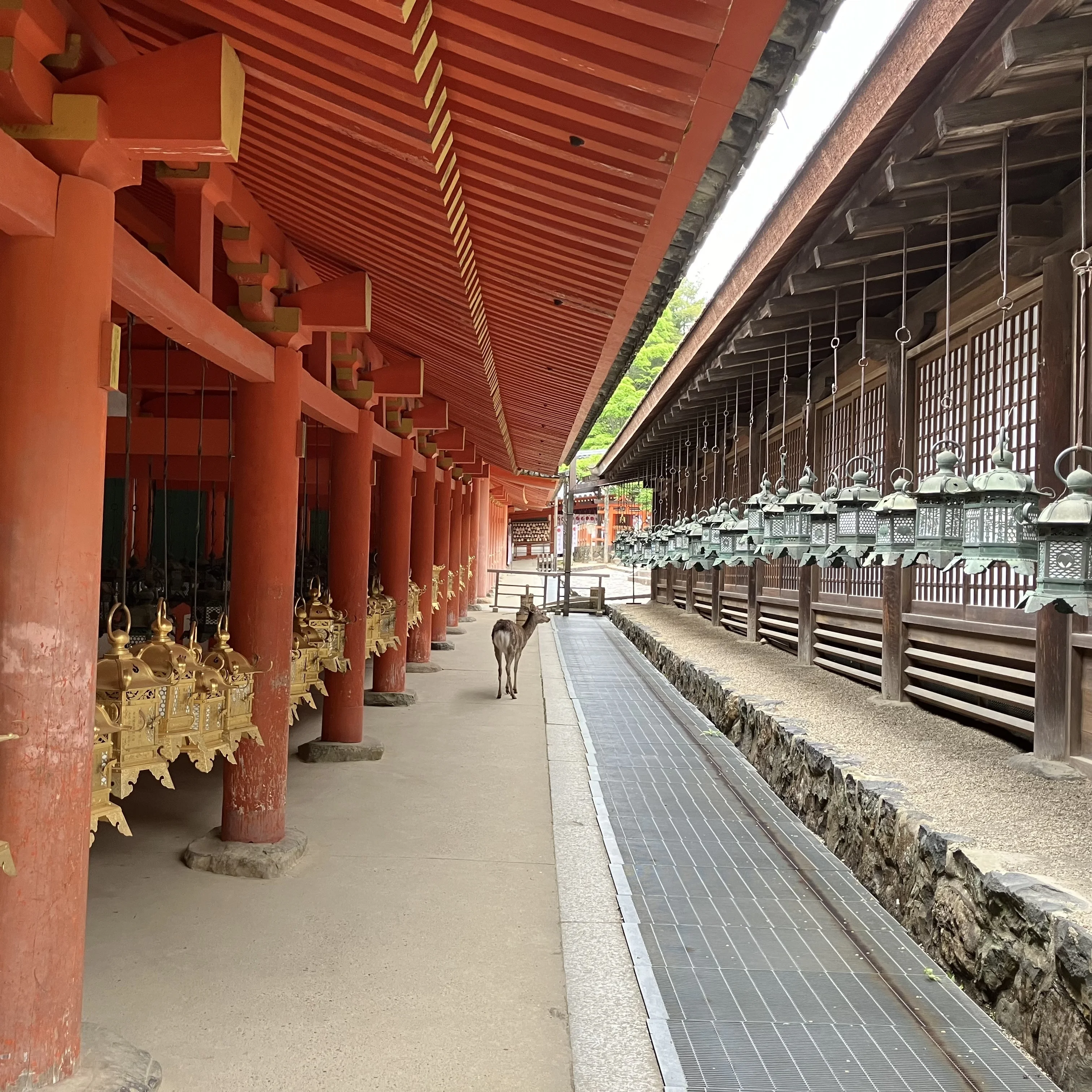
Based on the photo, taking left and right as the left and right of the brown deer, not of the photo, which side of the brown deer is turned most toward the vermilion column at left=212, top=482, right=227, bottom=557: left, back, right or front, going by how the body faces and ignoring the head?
left

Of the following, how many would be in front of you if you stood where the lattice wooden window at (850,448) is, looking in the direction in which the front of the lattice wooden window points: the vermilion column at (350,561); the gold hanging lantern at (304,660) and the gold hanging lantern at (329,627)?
3

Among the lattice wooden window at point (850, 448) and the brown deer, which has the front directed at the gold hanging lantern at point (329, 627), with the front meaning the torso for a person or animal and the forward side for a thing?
the lattice wooden window

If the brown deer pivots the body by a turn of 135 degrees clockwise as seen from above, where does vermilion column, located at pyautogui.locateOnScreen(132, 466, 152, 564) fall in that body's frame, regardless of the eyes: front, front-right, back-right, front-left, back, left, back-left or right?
right

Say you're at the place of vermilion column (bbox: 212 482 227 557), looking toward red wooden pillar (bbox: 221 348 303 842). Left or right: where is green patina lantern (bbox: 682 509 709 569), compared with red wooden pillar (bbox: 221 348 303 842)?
left

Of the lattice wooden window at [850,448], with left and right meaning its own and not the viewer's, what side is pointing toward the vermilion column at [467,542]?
right

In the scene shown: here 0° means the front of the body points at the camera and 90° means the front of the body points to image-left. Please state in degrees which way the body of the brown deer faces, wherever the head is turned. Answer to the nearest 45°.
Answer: approximately 225°

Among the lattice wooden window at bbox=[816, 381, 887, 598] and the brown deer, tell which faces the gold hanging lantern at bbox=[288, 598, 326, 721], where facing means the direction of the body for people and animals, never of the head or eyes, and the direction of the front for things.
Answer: the lattice wooden window

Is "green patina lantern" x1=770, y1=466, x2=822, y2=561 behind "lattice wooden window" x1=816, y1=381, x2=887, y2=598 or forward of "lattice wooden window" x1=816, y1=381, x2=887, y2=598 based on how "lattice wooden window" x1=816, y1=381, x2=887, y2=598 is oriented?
forward

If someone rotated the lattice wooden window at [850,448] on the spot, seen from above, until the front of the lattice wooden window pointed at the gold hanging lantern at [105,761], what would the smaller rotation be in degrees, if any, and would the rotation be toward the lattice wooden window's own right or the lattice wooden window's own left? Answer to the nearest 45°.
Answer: approximately 45° to the lattice wooden window's own left

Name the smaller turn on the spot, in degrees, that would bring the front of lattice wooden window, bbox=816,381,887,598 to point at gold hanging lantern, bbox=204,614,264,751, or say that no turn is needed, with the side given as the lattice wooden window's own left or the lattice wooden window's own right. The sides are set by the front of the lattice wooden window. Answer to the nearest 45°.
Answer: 0° — it already faces it

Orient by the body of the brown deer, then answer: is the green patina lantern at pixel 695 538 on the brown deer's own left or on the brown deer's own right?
on the brown deer's own right

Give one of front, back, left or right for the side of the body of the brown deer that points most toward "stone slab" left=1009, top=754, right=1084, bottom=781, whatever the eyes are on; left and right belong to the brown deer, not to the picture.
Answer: right

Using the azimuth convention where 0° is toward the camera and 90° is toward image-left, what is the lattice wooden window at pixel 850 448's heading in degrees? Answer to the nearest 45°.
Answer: approximately 45°

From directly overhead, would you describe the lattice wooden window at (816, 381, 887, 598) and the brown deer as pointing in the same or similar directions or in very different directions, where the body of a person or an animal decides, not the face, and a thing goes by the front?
very different directions

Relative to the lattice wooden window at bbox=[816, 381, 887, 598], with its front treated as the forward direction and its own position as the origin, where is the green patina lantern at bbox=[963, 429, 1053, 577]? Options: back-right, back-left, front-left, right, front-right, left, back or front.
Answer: front-left
